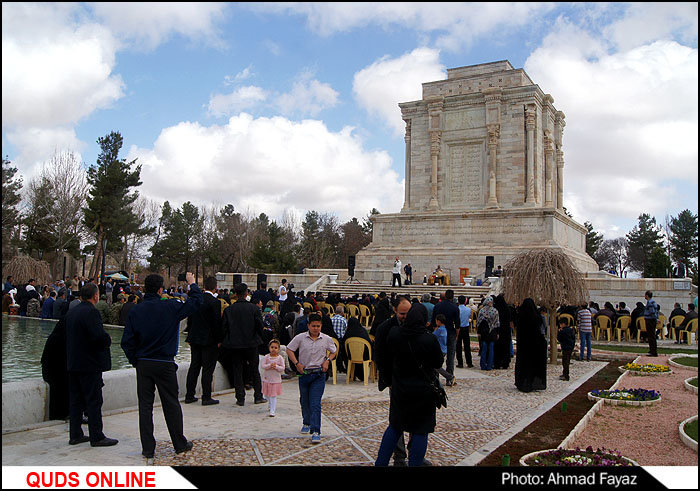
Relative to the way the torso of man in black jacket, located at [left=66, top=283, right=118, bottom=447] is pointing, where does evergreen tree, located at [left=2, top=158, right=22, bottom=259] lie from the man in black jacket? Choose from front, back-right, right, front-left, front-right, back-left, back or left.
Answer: front-left

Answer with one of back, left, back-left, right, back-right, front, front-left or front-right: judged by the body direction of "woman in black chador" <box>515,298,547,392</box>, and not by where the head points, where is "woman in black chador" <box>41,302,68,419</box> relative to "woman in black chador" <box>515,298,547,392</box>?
back-left

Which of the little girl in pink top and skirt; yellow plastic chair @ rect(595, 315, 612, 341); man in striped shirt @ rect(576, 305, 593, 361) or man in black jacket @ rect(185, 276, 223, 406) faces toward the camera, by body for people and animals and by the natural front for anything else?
the little girl in pink top and skirt

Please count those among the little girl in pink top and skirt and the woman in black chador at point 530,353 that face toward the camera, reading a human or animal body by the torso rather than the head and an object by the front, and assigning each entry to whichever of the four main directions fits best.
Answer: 1

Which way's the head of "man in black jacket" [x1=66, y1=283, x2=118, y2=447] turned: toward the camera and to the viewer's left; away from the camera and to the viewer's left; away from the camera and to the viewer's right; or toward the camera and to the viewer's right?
away from the camera and to the viewer's right

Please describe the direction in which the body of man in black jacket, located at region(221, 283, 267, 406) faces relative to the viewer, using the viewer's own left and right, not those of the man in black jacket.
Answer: facing away from the viewer

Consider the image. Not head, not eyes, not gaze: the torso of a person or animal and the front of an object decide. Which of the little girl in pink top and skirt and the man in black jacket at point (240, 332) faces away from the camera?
the man in black jacket

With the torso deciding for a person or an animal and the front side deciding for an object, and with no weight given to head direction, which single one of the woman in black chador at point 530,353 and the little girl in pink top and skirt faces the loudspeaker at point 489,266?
the woman in black chador

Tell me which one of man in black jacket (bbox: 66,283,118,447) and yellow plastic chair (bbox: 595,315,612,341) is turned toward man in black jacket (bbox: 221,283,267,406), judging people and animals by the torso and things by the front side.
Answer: man in black jacket (bbox: 66,283,118,447)

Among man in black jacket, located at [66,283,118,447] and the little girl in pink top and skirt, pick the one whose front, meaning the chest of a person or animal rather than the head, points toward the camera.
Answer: the little girl in pink top and skirt

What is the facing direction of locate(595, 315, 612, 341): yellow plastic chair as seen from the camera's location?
facing away from the viewer

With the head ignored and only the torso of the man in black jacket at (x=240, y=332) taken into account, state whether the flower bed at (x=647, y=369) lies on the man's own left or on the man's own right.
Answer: on the man's own right

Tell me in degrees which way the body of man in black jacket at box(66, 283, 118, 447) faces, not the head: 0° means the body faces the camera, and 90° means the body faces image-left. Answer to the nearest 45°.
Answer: approximately 225°
